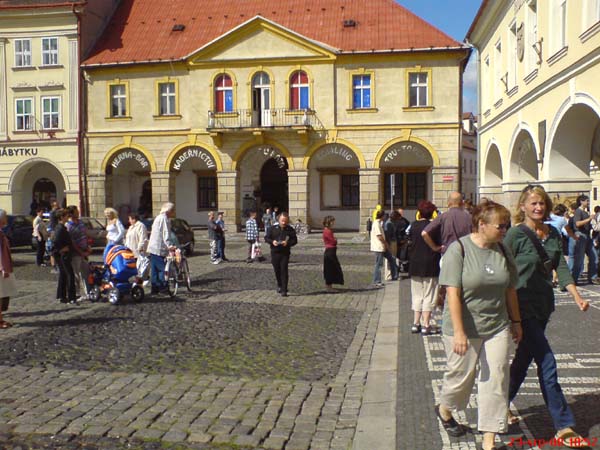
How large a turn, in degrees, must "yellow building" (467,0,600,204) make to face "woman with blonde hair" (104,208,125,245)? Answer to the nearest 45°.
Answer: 0° — it already faces them

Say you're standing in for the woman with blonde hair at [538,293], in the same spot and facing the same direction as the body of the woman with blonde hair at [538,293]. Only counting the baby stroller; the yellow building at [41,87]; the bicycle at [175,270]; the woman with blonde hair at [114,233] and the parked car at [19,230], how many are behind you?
5

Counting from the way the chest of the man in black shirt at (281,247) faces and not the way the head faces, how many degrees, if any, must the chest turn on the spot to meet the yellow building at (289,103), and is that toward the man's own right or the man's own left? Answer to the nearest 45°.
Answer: approximately 180°

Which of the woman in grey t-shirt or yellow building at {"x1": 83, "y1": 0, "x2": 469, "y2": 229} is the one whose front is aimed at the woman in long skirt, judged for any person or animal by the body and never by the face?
the yellow building

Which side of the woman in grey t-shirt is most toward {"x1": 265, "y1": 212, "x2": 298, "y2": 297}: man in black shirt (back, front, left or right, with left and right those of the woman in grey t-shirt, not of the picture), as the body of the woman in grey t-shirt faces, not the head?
back
